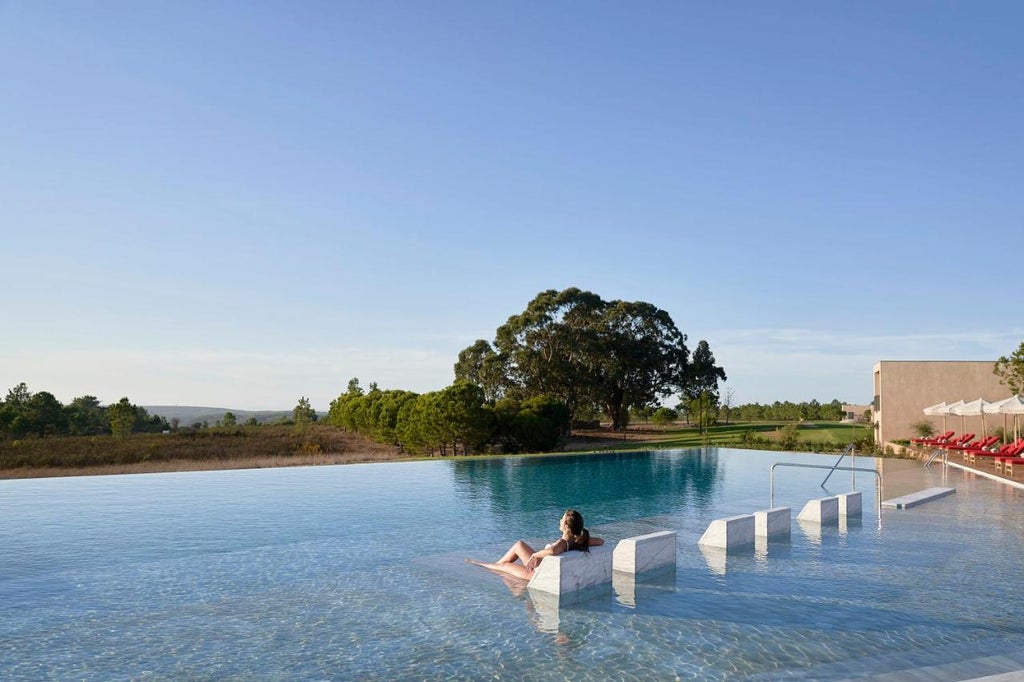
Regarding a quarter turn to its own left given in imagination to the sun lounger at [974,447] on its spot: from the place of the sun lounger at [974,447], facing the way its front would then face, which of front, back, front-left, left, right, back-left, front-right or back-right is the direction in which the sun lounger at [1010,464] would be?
front

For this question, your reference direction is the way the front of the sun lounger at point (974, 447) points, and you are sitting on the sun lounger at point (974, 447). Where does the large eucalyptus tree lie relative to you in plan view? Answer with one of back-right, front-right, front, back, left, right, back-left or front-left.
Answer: front-right

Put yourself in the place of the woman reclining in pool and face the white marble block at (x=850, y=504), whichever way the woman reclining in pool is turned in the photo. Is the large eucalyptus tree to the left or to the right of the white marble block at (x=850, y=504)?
left

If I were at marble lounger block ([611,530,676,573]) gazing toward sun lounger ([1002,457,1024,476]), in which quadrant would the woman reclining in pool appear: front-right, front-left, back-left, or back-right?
back-left

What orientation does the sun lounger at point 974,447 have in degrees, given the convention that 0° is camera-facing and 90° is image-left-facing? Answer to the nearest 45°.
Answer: approximately 90°

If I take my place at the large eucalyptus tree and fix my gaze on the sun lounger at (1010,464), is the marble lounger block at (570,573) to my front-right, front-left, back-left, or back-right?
front-right

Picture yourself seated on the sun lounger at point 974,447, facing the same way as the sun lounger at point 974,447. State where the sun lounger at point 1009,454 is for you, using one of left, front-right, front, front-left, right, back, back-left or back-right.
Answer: left

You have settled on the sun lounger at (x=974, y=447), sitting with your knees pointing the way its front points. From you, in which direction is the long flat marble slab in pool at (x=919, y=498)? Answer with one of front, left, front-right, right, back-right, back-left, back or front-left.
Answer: left

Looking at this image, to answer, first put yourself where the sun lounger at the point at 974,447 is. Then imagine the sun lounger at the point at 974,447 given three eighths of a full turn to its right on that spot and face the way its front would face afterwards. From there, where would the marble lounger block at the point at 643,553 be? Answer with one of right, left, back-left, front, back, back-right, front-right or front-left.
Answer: back-right

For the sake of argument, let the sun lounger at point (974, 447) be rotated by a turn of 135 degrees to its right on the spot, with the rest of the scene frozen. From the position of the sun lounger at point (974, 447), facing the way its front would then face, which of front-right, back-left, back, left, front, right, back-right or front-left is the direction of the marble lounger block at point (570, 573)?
back-right
